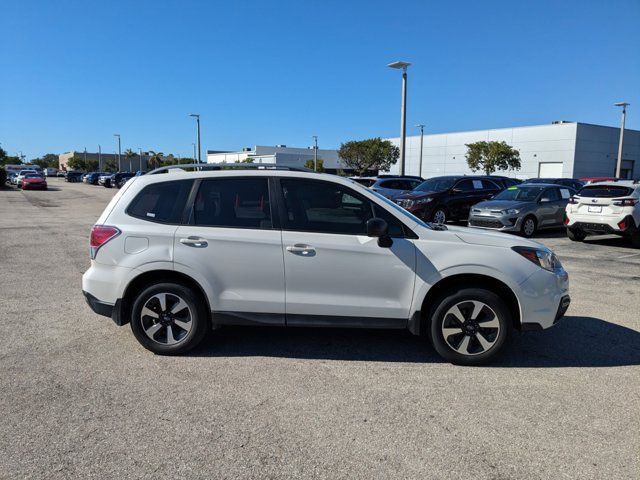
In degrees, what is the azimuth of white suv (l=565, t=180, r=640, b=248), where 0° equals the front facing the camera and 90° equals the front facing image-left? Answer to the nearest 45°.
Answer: approximately 225°

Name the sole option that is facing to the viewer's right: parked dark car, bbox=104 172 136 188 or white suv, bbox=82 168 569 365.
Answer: the white suv

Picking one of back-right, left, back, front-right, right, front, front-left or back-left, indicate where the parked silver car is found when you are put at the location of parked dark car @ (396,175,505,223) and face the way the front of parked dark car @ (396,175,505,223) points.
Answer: left

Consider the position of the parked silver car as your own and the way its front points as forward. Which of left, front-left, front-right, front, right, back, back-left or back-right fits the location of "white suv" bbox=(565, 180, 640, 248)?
left

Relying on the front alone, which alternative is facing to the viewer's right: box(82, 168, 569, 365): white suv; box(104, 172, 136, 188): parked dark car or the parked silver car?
the white suv

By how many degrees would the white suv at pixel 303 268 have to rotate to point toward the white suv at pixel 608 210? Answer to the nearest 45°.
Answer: approximately 45° to its left

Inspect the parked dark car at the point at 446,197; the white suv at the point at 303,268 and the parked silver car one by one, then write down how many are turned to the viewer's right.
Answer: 1

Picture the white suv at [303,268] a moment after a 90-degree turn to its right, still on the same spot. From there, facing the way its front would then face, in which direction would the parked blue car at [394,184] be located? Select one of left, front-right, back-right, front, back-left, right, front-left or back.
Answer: back

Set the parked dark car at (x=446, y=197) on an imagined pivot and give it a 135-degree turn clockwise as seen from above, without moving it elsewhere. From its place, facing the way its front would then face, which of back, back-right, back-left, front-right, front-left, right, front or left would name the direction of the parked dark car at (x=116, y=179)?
front-left

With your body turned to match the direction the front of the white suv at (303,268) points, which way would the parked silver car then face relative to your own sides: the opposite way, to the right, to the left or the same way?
the opposite way

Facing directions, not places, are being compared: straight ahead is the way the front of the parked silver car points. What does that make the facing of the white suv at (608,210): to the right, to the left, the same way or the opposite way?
the opposite way

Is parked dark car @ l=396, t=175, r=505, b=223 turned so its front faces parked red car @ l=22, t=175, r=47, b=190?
no

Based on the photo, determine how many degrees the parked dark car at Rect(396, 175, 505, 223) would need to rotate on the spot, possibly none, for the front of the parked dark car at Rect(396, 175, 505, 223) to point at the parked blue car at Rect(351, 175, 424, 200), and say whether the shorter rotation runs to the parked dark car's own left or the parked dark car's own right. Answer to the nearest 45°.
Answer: approximately 90° to the parked dark car's own right

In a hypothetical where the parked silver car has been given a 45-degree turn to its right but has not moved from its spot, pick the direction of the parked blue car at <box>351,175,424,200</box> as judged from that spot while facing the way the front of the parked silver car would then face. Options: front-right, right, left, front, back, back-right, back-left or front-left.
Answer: front-right

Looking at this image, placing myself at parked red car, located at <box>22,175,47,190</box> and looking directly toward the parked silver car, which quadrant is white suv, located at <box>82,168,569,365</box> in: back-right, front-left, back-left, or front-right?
front-right

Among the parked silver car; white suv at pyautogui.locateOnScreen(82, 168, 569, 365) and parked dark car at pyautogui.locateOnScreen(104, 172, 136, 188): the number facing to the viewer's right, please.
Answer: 1

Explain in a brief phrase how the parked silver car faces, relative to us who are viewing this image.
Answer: facing the viewer and to the left of the viewer

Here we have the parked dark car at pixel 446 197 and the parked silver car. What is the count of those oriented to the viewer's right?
0

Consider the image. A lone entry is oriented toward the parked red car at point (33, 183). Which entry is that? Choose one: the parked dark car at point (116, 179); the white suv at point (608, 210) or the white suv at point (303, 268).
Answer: the parked dark car

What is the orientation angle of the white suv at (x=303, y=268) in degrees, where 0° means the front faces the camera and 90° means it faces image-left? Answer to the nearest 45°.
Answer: approximately 270°
